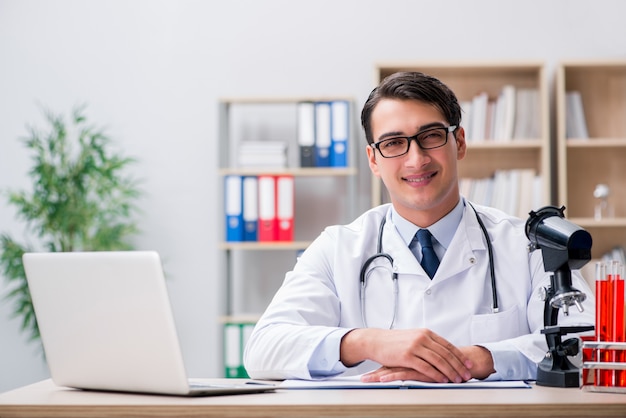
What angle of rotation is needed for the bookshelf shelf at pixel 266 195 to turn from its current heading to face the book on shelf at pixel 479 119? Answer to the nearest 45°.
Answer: approximately 90° to its left

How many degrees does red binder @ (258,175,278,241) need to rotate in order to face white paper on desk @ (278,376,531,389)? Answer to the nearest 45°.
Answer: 0° — it already faces it

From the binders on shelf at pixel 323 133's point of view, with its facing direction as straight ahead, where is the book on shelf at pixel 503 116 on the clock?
the book on shelf at pixel 503 116 is roughly at 9 o'clock from the binders on shelf at pixel 323 133.

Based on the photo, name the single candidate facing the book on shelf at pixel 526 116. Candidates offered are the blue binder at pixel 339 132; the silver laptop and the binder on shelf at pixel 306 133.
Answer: the silver laptop

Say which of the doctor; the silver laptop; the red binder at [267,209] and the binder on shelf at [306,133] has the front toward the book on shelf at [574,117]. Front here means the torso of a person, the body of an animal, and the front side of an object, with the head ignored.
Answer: the silver laptop

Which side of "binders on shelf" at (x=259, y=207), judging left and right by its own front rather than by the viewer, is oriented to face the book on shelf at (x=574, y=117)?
left

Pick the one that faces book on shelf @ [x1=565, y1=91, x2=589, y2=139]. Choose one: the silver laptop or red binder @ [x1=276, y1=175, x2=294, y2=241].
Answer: the silver laptop
